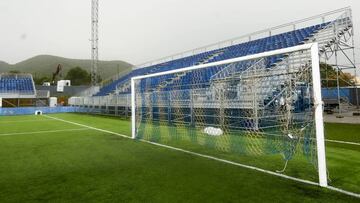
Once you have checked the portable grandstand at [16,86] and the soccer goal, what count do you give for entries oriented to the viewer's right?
0

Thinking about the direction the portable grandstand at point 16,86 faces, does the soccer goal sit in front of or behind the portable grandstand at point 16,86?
in front

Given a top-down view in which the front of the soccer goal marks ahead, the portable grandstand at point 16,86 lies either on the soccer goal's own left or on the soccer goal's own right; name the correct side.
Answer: on the soccer goal's own right

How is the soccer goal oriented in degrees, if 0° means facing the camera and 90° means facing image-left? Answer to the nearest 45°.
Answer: approximately 45°

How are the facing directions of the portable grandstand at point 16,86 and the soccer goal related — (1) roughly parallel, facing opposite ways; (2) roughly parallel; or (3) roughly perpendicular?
roughly perpendicular

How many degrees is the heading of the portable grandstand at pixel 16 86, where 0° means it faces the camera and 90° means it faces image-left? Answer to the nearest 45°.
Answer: approximately 0°
